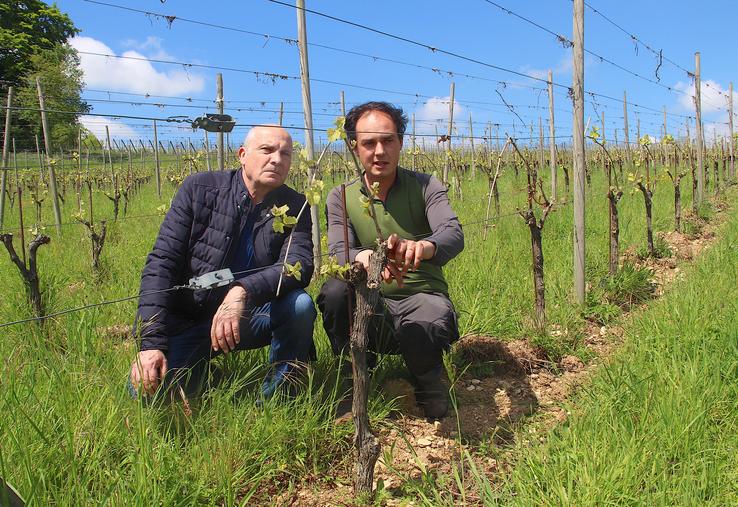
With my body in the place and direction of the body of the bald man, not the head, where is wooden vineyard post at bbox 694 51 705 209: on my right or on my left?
on my left

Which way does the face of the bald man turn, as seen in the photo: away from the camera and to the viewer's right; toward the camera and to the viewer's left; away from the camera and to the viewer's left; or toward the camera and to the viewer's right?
toward the camera and to the viewer's right

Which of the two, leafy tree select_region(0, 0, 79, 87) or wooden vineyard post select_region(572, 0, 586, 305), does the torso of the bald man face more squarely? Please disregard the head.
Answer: the wooden vineyard post

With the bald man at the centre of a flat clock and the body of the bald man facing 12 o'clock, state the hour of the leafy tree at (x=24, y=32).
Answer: The leafy tree is roughly at 7 o'clock from the bald man.
